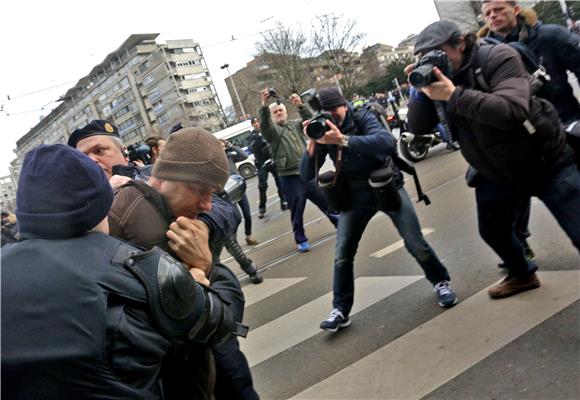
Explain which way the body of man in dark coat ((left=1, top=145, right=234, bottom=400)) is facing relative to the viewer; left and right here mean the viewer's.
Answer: facing away from the viewer and to the right of the viewer

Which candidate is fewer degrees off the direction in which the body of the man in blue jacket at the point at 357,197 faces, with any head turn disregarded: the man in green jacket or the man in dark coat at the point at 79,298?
the man in dark coat

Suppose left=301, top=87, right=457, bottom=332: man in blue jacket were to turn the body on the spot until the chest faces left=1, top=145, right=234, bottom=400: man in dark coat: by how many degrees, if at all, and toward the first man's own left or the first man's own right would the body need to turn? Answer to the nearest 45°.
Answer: approximately 45° to the first man's own left

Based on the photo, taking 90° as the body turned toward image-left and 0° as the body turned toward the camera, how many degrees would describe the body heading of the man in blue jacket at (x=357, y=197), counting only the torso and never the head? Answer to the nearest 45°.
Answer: approximately 45°

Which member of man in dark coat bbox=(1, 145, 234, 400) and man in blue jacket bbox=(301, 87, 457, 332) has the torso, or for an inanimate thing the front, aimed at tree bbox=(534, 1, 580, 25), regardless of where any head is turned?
the man in dark coat

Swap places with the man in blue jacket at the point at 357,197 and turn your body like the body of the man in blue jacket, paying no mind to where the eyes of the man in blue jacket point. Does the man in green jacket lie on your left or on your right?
on your right

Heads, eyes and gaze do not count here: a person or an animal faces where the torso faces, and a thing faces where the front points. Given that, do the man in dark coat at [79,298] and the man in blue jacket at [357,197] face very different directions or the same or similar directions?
very different directions
